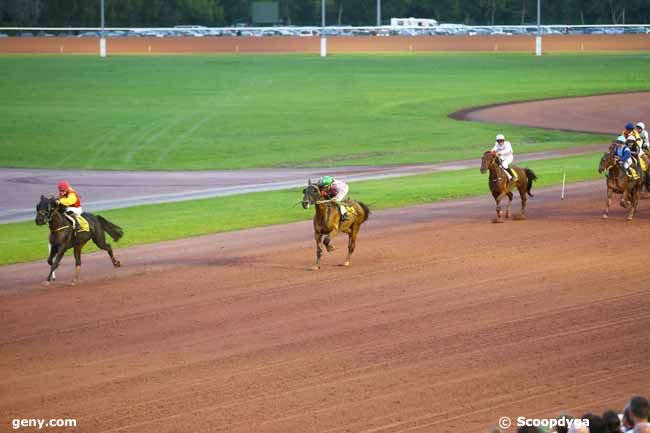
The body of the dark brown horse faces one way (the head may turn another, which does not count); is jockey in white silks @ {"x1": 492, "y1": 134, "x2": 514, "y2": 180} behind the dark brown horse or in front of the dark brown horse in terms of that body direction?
behind

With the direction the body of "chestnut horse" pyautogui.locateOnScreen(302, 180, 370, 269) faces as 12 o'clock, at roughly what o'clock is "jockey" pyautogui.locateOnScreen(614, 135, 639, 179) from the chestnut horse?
The jockey is roughly at 6 o'clock from the chestnut horse.

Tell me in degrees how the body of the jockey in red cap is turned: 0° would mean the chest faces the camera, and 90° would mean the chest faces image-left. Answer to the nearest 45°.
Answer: approximately 45°

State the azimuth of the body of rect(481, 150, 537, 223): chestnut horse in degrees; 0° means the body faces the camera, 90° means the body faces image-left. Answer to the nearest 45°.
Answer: approximately 45°

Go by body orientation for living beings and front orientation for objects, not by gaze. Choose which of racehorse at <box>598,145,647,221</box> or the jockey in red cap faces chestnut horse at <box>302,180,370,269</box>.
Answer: the racehorse

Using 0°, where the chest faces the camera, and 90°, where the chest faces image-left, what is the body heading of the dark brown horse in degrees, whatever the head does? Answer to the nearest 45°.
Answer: approximately 45°

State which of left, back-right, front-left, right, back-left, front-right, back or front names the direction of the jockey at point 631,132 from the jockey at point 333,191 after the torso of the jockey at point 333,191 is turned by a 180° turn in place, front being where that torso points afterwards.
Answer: front

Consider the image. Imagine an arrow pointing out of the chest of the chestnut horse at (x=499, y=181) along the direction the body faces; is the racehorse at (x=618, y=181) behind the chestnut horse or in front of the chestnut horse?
behind

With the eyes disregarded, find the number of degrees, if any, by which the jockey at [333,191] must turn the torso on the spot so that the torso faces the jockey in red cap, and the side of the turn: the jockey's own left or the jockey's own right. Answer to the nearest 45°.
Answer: approximately 45° to the jockey's own right

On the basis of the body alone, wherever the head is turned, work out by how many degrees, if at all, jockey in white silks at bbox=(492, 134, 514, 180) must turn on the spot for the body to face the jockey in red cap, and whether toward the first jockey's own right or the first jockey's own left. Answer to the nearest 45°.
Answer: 0° — they already face them

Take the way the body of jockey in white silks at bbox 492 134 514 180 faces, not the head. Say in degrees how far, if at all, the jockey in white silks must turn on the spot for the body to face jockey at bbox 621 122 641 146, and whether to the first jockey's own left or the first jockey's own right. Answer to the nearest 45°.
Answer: approximately 180°
